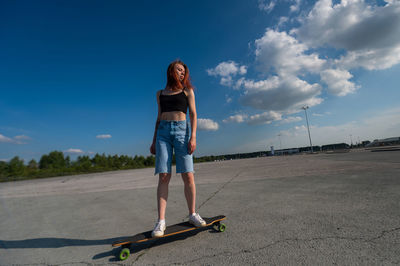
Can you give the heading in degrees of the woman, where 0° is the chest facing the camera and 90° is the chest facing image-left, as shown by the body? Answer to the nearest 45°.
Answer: approximately 0°

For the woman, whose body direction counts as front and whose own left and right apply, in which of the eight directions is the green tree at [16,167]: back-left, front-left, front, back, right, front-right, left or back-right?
back-right
